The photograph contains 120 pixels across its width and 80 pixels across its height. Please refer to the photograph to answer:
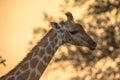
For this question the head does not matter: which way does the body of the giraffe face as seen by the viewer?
to the viewer's right
